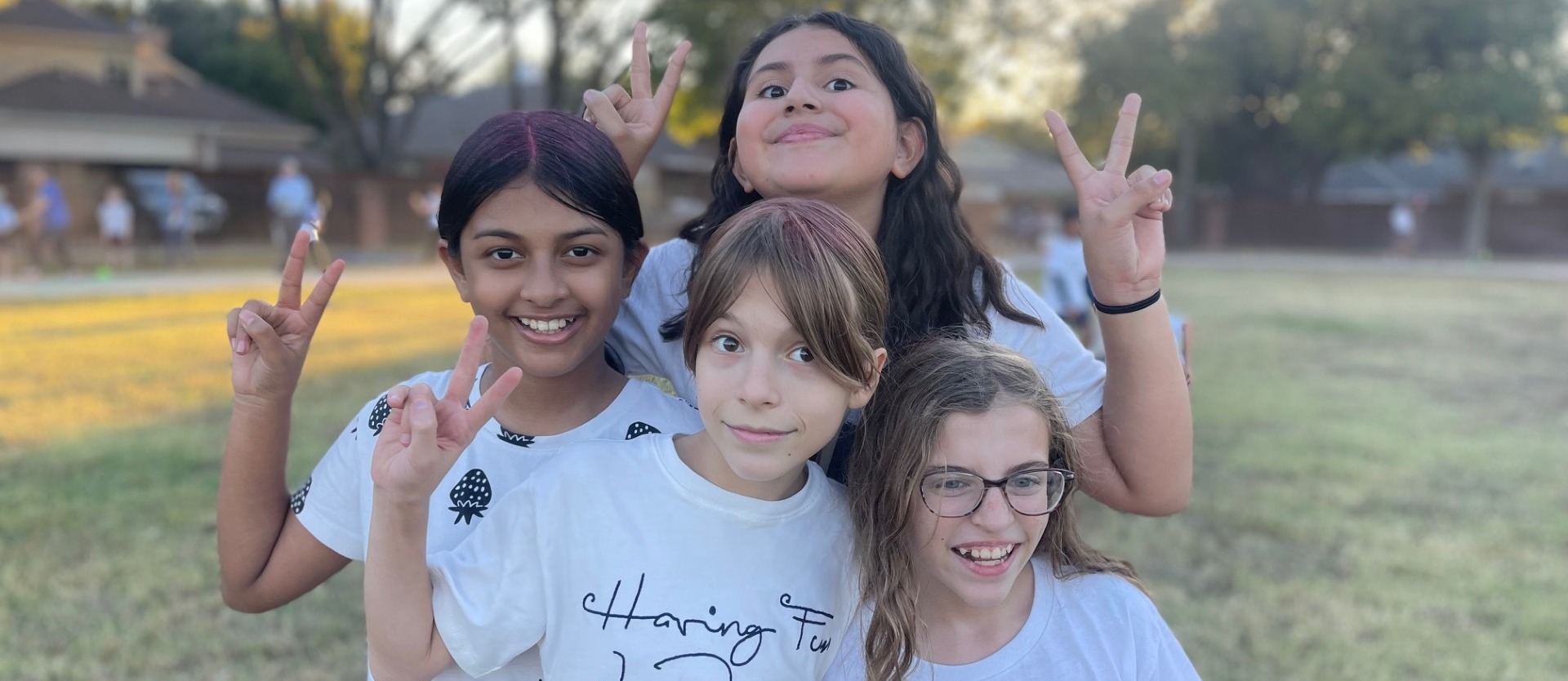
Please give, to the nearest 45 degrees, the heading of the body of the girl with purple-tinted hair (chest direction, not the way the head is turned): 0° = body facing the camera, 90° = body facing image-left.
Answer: approximately 0°

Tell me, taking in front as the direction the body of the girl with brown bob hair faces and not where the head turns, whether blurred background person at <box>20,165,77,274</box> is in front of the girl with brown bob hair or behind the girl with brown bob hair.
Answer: behind

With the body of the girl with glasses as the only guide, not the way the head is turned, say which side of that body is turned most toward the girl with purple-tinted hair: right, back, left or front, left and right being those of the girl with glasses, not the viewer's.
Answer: right

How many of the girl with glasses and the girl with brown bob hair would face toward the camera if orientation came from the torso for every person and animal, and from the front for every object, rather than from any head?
2

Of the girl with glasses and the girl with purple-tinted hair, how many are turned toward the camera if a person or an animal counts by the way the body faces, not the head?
2

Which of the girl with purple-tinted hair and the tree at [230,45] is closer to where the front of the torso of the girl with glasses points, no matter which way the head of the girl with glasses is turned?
the girl with purple-tinted hair

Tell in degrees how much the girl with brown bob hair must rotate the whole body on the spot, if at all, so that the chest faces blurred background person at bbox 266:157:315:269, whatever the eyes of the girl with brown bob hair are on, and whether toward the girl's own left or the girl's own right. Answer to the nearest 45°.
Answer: approximately 180°
